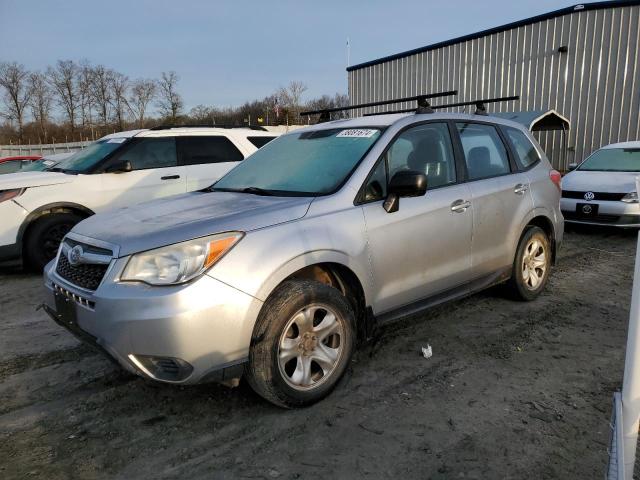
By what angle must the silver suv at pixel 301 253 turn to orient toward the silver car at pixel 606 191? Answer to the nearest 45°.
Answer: approximately 180°

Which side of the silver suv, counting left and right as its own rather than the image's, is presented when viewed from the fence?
right

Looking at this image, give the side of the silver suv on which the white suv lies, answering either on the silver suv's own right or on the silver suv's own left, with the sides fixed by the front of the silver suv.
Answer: on the silver suv's own right

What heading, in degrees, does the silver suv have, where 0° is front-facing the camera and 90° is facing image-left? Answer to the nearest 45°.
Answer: approximately 45°
